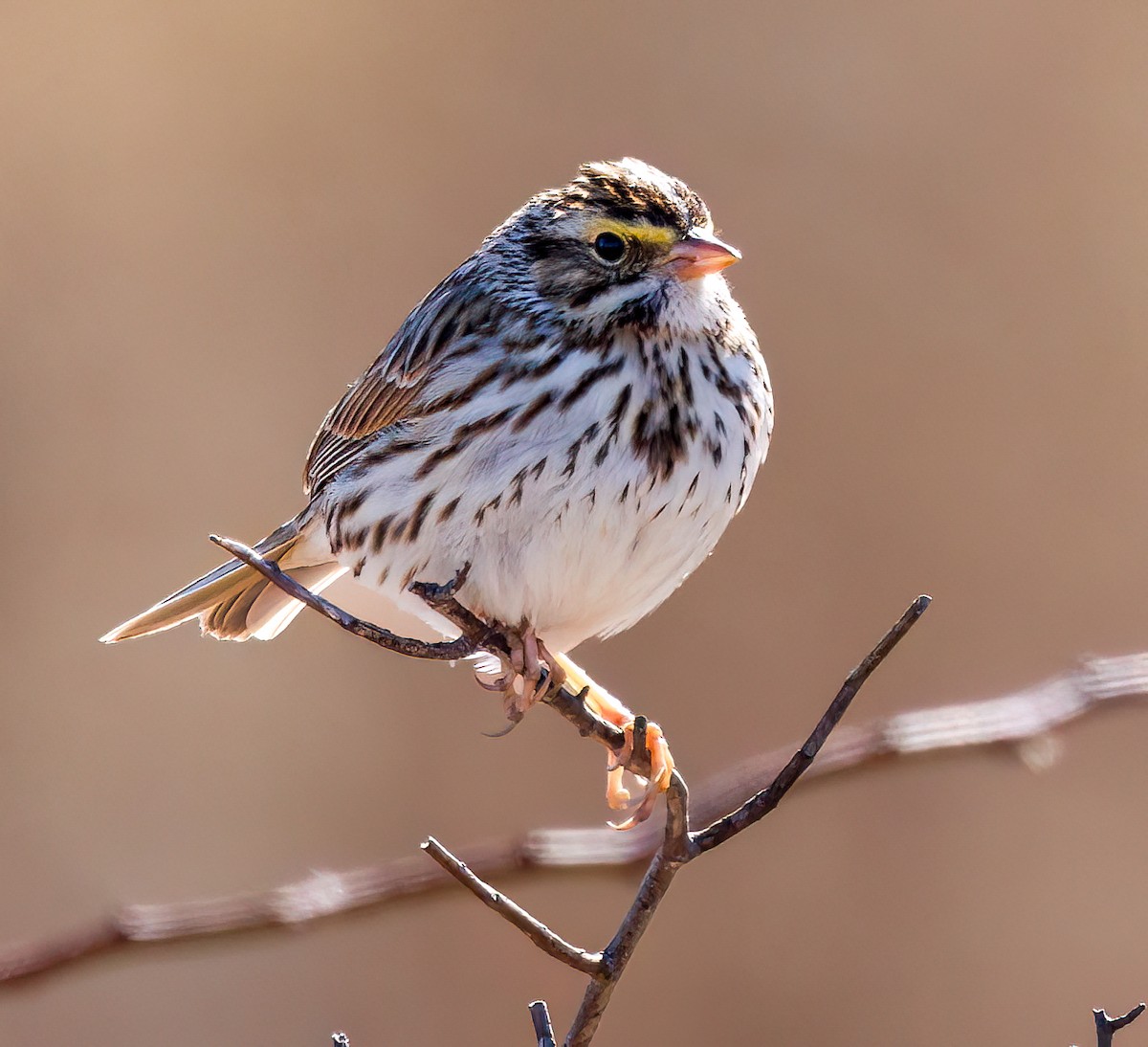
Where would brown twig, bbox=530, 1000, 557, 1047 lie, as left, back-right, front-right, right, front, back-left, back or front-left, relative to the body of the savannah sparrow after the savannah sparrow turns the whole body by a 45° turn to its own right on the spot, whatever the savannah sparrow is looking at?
front

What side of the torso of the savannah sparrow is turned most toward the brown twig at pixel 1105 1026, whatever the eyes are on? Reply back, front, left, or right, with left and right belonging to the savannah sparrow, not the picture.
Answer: front

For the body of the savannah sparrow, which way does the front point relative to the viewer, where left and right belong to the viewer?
facing the viewer and to the right of the viewer
